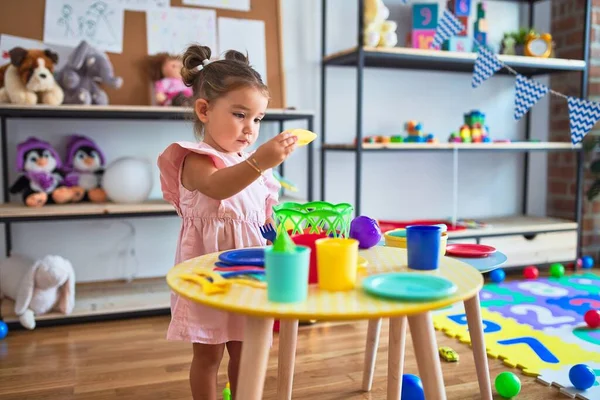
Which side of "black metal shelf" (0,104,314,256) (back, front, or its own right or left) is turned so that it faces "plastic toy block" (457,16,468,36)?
left

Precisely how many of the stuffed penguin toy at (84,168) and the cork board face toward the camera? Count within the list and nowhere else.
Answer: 2

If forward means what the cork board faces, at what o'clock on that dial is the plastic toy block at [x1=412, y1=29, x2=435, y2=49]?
The plastic toy block is roughly at 9 o'clock from the cork board.

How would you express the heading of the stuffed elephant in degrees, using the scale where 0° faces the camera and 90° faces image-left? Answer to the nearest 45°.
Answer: approximately 315°

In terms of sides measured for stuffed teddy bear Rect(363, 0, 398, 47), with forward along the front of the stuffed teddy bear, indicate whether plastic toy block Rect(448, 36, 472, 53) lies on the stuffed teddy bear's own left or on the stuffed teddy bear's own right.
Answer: on the stuffed teddy bear's own left

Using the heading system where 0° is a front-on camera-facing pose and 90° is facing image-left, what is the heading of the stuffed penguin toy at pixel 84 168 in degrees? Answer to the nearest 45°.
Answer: approximately 0°

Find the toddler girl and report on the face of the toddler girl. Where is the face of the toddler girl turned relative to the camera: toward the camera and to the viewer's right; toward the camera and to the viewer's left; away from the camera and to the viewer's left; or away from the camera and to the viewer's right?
toward the camera and to the viewer's right

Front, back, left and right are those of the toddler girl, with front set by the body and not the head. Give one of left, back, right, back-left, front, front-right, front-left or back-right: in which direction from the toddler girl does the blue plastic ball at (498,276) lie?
left

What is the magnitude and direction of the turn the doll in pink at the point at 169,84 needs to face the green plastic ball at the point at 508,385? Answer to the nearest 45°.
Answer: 0° — it already faces it

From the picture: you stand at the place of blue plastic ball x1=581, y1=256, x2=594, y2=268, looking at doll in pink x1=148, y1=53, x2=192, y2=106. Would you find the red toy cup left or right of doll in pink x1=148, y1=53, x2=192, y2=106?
left

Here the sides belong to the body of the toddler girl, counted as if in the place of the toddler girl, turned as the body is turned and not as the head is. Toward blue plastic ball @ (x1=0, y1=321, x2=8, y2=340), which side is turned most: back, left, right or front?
back

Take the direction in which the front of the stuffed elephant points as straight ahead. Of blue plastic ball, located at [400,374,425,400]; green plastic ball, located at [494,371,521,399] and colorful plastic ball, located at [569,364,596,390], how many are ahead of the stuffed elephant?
3

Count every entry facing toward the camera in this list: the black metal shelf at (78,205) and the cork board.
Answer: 2
